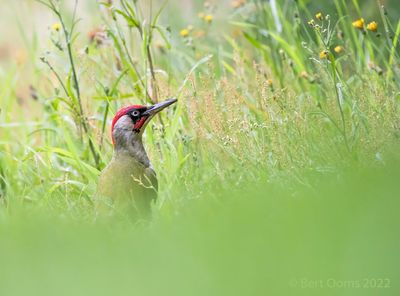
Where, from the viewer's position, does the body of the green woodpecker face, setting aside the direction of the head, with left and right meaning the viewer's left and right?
facing to the right of the viewer
